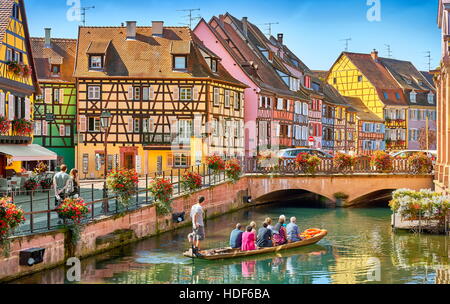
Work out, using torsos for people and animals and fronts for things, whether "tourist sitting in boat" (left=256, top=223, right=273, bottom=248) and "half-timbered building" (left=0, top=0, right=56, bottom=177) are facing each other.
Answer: no

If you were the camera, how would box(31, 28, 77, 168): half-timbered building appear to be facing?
facing the viewer

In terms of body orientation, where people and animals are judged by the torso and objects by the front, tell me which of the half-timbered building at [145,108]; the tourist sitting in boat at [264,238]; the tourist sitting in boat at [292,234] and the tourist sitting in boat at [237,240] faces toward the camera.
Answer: the half-timbered building

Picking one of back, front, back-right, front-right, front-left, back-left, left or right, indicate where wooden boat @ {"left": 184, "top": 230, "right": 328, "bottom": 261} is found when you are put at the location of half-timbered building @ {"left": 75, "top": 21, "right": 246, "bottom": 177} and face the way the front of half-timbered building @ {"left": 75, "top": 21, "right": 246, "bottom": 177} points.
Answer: front

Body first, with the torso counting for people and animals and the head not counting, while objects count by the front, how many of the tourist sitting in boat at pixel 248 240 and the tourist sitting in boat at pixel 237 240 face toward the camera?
0

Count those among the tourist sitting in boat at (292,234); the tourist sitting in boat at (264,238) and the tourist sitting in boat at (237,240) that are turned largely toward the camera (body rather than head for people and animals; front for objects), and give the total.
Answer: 0

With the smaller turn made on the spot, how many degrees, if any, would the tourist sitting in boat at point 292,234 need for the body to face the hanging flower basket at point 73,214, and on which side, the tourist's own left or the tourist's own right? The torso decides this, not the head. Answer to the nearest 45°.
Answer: approximately 180°

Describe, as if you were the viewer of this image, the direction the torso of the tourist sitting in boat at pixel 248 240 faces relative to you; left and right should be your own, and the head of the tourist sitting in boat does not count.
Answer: facing away from the viewer and to the right of the viewer

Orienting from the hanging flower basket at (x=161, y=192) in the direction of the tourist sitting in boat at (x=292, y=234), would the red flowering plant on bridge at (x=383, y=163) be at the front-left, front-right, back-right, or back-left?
front-left

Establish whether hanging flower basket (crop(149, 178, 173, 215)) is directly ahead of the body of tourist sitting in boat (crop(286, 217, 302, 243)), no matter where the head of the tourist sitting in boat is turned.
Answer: no

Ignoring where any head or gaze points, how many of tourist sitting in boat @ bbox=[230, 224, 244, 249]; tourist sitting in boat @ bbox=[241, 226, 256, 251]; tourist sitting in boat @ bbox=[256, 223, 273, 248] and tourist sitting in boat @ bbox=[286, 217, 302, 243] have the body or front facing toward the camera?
0

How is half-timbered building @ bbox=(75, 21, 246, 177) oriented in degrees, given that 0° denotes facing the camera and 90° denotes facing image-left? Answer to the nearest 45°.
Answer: approximately 0°

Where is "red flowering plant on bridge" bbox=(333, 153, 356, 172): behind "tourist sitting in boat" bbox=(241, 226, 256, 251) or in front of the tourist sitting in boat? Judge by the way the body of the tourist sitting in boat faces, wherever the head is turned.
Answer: in front

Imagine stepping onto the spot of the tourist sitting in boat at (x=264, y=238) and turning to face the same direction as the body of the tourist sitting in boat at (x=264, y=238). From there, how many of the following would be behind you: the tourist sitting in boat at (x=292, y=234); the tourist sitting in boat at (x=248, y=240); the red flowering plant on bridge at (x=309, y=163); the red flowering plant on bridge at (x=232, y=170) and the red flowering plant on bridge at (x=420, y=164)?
1

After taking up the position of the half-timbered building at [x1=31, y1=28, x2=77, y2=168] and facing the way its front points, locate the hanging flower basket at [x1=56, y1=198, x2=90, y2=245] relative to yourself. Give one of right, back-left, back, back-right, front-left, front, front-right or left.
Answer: front

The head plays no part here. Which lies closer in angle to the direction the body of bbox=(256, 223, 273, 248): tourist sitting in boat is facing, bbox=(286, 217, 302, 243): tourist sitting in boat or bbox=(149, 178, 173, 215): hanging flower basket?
the tourist sitting in boat

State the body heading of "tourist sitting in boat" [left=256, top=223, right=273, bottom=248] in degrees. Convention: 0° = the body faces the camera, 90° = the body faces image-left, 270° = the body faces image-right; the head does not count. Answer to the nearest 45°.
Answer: approximately 225°

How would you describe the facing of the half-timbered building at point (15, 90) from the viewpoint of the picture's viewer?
facing the viewer and to the right of the viewer

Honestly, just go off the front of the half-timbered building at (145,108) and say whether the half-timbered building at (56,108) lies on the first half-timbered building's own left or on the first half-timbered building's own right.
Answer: on the first half-timbered building's own right
